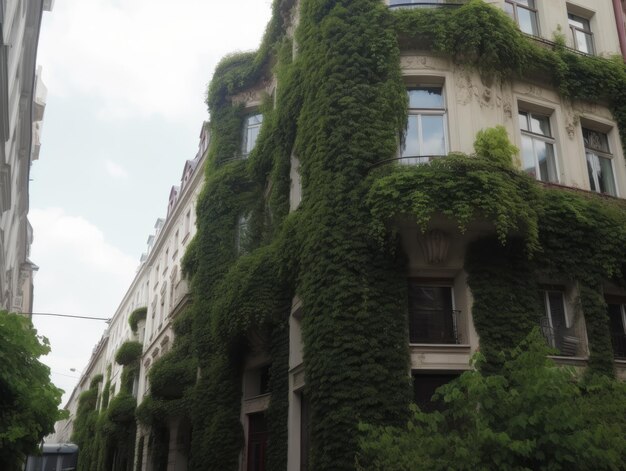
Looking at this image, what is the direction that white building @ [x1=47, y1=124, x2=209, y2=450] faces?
to the viewer's left

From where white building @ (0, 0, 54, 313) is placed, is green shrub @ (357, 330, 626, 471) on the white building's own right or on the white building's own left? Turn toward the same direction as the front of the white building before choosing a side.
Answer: on the white building's own right

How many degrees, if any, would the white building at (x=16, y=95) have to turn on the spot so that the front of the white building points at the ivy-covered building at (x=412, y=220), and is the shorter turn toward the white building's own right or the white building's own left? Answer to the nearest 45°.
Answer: approximately 45° to the white building's own right

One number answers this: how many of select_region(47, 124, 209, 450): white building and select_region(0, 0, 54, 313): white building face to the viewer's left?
1

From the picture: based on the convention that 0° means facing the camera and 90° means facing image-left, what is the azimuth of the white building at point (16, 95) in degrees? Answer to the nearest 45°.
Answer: approximately 270°

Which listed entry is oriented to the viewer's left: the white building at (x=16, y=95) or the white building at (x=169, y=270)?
the white building at (x=169, y=270)

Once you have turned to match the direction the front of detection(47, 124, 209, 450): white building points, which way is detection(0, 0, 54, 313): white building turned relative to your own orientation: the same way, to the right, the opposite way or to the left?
the opposite way
